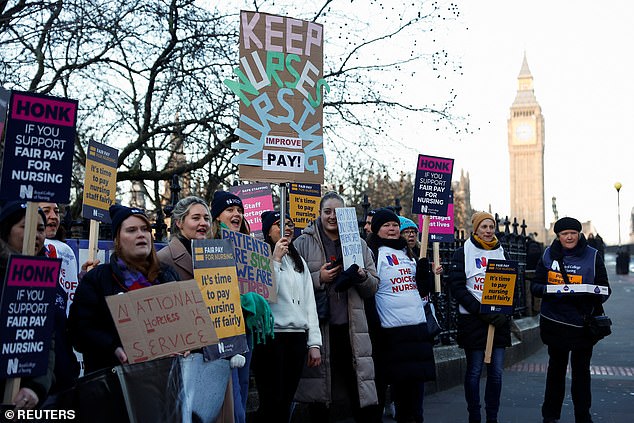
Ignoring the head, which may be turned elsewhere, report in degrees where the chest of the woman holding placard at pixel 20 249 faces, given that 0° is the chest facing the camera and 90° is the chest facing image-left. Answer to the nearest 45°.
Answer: approximately 315°

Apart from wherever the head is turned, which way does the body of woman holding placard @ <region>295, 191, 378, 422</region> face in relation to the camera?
toward the camera

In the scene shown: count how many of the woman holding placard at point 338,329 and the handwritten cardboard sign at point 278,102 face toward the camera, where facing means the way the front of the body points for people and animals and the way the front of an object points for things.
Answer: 2

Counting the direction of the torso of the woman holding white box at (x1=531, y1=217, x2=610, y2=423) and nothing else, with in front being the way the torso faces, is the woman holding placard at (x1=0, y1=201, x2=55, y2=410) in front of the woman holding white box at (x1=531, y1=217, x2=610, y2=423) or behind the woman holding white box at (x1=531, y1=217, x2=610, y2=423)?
in front

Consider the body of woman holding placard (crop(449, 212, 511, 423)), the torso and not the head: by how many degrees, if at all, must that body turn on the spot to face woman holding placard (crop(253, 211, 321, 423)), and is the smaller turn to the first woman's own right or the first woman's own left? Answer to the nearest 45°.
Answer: approximately 90° to the first woman's own right

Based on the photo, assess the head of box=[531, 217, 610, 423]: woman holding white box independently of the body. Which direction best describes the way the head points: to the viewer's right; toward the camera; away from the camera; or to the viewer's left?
toward the camera

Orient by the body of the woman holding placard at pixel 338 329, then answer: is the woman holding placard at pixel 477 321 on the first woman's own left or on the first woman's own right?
on the first woman's own left

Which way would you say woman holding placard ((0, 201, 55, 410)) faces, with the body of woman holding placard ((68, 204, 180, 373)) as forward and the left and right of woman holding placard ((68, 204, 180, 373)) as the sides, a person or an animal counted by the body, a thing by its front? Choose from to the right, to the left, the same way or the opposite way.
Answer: the same way

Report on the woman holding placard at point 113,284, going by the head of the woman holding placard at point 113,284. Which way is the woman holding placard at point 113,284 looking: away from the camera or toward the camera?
toward the camera

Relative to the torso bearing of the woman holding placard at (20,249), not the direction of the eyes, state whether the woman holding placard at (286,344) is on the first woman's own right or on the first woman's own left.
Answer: on the first woman's own left

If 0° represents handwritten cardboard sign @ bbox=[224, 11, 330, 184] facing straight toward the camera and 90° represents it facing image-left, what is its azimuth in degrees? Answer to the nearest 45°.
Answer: approximately 0°

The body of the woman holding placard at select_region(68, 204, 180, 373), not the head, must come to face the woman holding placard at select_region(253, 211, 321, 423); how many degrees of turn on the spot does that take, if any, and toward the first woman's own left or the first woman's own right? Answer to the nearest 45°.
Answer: approximately 90° to the first woman's own left

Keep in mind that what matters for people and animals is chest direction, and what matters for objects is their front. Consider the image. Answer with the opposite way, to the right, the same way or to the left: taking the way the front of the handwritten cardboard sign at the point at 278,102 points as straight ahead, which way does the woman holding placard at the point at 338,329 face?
the same way

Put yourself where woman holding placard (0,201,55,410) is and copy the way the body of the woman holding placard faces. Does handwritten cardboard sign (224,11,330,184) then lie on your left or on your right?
on your left

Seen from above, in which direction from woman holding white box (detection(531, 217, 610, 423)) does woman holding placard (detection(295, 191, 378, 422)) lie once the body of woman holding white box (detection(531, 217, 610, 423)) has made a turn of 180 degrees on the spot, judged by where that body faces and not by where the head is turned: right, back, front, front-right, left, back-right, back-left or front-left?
back-left
